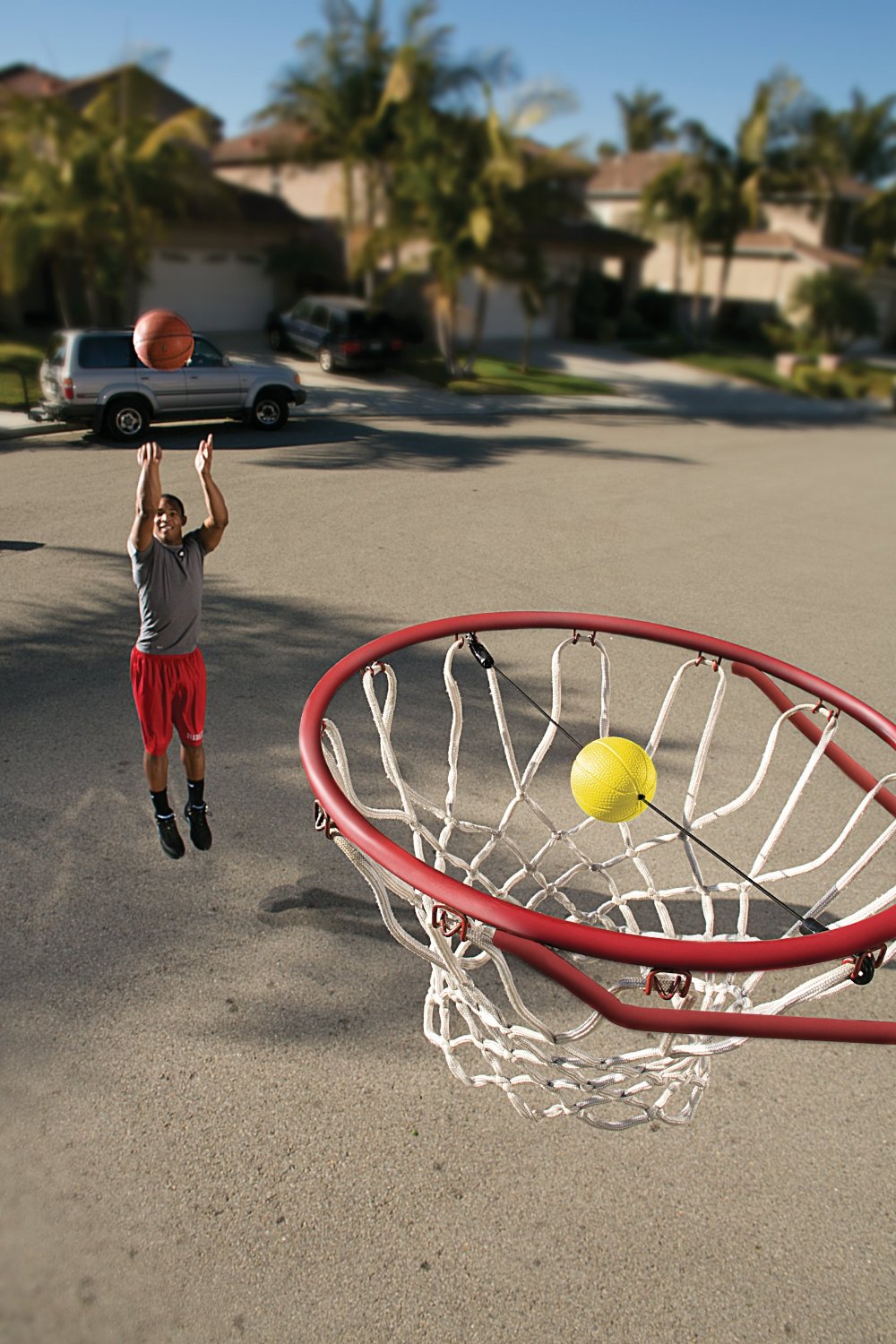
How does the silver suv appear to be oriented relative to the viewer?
to the viewer's right

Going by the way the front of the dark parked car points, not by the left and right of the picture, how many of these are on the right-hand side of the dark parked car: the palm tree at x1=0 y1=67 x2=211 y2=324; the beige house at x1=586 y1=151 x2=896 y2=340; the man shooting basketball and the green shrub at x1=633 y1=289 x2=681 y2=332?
2

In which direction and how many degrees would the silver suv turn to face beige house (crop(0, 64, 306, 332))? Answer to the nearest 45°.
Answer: approximately 90° to its left

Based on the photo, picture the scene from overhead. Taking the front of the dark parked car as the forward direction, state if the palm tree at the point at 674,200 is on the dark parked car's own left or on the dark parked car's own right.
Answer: on the dark parked car's own right

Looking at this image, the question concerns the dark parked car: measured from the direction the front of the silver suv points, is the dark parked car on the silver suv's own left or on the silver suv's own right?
on the silver suv's own left

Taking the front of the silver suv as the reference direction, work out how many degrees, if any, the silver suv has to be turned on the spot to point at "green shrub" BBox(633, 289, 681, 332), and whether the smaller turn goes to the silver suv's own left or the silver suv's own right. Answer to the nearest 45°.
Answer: approximately 45° to the silver suv's own left

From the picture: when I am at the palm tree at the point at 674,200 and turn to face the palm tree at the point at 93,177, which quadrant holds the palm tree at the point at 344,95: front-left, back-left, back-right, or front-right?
front-right

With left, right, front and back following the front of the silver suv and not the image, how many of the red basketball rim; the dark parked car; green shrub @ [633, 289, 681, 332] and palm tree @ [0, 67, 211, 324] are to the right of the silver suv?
1

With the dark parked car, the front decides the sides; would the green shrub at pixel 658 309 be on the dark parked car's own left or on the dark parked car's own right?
on the dark parked car's own right

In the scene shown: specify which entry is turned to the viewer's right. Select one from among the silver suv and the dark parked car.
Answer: the silver suv

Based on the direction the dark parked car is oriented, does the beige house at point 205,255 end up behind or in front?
in front

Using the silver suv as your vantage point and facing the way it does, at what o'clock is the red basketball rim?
The red basketball rim is roughly at 3 o'clock from the silver suv.

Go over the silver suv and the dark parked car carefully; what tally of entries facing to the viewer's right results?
1

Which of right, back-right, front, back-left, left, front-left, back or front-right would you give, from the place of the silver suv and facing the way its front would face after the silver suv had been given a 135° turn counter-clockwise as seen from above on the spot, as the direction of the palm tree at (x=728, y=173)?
right

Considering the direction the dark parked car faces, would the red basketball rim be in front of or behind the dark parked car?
behind
